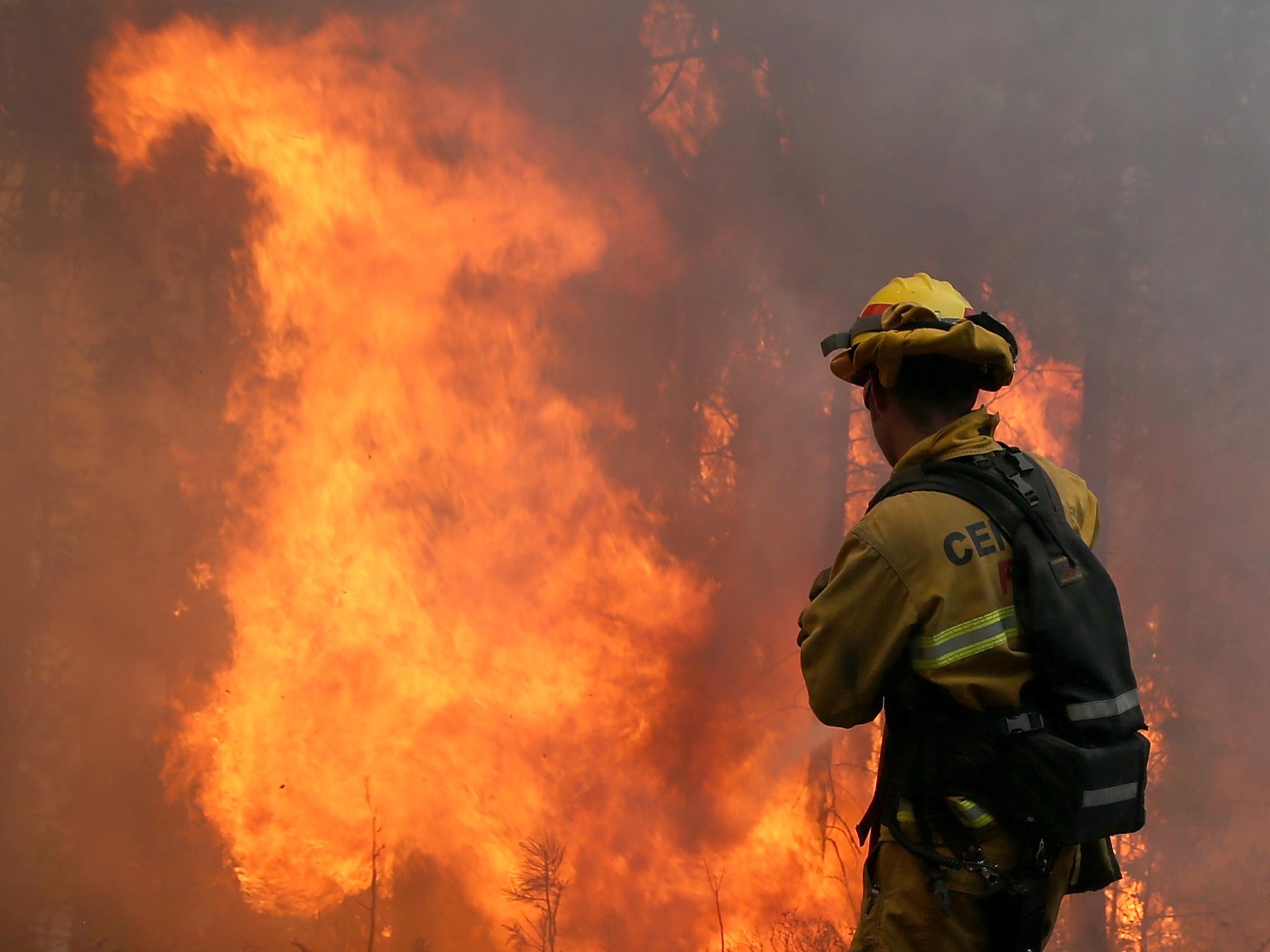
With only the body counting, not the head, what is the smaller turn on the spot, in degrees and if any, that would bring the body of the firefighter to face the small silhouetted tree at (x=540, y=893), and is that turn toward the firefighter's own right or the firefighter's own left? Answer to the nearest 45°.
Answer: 0° — they already face it

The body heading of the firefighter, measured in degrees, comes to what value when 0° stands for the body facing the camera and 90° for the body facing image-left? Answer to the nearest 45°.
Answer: approximately 135°

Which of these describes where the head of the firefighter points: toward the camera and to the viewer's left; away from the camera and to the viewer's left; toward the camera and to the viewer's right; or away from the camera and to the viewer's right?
away from the camera and to the viewer's left

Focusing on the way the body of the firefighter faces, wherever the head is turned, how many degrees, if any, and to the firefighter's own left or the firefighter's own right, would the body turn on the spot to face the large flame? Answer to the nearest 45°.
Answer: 0° — they already face it
